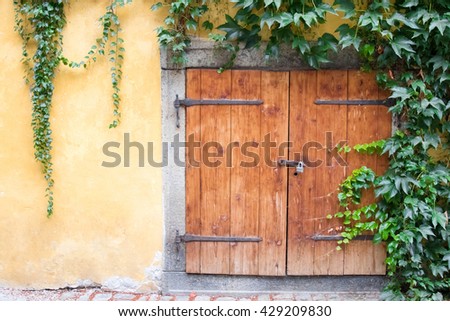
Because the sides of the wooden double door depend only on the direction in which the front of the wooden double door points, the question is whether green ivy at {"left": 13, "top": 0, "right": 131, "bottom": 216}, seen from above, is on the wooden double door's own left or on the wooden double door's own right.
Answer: on the wooden double door's own right

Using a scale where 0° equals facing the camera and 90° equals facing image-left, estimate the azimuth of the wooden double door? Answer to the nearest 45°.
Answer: approximately 0°

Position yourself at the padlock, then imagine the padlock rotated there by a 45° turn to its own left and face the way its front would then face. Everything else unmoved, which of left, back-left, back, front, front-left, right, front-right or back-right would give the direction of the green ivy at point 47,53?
back-right
